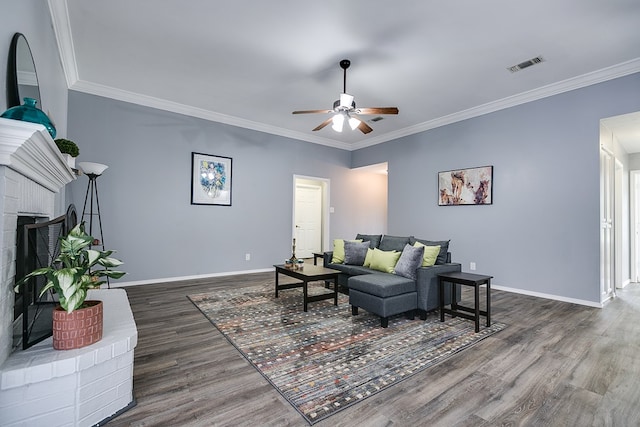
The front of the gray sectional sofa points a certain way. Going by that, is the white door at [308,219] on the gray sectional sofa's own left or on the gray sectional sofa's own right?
on the gray sectional sofa's own right

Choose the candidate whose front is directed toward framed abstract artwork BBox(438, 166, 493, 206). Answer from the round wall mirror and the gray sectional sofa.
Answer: the round wall mirror

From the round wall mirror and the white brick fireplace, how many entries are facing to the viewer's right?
2

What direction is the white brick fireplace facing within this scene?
to the viewer's right

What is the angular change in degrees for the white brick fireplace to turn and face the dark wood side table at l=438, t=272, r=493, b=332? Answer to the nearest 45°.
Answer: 0° — it already faces it

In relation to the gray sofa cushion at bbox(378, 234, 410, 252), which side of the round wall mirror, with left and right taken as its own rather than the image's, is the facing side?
front

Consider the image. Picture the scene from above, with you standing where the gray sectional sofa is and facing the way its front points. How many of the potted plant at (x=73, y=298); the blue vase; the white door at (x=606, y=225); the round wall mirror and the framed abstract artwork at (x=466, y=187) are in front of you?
3

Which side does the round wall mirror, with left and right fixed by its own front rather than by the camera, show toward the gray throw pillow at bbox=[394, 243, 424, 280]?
front

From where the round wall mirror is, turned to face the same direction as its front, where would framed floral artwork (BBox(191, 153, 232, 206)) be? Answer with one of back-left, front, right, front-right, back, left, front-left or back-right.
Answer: front-left

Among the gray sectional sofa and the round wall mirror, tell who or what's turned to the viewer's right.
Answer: the round wall mirror

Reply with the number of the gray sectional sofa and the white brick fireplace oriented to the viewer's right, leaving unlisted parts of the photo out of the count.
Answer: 1

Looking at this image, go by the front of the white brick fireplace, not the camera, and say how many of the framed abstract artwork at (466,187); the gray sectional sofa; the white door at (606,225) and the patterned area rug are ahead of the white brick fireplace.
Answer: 4

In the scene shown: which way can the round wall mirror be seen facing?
to the viewer's right

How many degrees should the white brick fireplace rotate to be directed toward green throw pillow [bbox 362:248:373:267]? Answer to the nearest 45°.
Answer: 0° — it already faces it

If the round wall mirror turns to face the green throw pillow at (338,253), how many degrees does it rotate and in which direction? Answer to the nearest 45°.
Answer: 0° — it already faces it

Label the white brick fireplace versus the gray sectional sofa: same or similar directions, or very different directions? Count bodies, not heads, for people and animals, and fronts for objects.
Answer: very different directions
